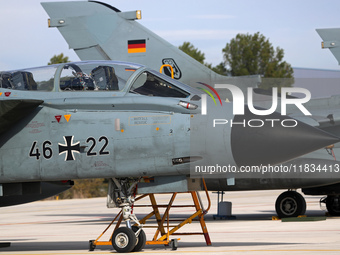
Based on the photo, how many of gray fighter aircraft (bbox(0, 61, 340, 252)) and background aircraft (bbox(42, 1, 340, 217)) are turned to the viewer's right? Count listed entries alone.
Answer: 2

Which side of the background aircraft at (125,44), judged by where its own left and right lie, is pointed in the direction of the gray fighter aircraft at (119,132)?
right

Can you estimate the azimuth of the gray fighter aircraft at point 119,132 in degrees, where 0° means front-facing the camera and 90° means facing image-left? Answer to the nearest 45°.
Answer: approximately 270°

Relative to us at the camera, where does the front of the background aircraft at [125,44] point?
facing to the right of the viewer

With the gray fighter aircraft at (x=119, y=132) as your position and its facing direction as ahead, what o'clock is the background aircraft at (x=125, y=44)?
The background aircraft is roughly at 9 o'clock from the gray fighter aircraft.
